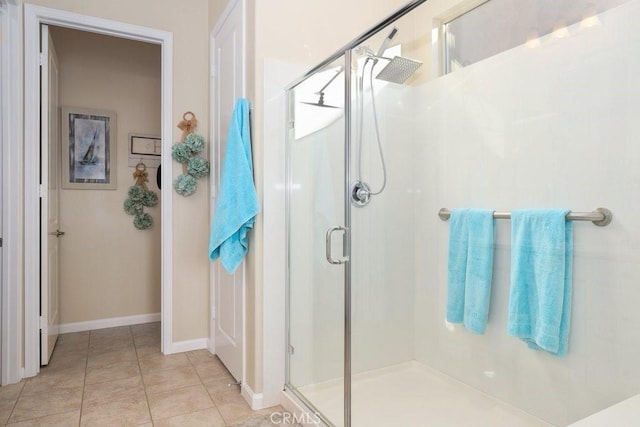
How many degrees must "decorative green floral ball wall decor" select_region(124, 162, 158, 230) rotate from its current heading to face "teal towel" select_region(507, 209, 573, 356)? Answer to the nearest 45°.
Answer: approximately 45° to its left

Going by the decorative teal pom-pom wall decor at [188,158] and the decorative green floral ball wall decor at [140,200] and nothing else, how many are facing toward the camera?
2

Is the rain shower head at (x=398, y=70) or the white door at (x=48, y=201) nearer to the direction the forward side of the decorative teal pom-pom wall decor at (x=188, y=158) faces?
the rain shower head

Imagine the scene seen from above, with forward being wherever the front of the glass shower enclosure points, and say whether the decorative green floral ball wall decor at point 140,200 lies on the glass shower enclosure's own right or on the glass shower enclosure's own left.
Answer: on the glass shower enclosure's own right

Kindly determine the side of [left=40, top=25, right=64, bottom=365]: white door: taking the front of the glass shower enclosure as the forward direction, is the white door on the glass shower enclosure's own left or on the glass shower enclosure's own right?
on the glass shower enclosure's own right

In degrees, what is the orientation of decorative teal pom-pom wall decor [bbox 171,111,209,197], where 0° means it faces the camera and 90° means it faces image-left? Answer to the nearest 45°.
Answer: approximately 0°

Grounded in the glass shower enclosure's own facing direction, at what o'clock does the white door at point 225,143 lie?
The white door is roughly at 2 o'clock from the glass shower enclosure.

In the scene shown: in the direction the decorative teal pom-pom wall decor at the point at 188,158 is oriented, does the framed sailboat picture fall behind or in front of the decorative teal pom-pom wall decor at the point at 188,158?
behind

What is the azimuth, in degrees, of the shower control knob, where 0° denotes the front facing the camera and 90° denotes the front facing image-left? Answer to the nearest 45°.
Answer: approximately 315°
